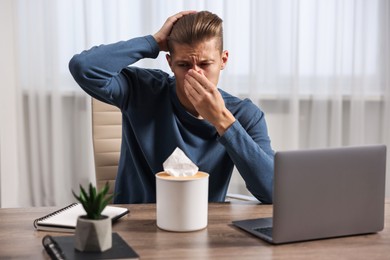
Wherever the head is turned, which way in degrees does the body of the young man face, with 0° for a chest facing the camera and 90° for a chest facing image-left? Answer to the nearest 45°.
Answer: approximately 0°

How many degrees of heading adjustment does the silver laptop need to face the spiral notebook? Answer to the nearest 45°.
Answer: approximately 45° to its left

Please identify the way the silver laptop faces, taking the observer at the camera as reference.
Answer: facing away from the viewer and to the left of the viewer

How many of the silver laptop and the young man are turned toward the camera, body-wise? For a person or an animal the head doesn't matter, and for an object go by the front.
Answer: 1

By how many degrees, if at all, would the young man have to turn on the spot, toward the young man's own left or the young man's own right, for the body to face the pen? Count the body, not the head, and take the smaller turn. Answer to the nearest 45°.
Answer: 0° — they already face it
